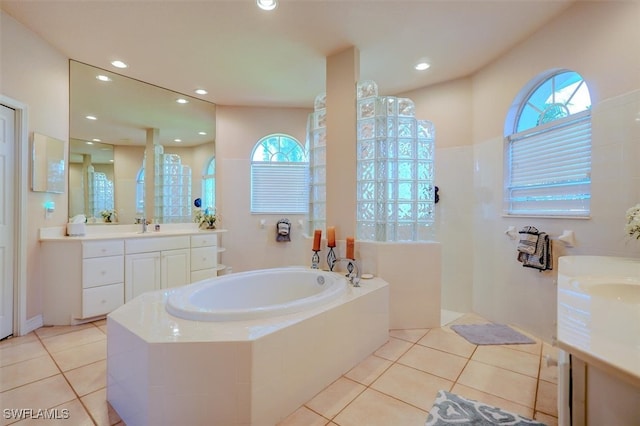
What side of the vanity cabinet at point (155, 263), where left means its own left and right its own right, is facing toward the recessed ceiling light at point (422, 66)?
front

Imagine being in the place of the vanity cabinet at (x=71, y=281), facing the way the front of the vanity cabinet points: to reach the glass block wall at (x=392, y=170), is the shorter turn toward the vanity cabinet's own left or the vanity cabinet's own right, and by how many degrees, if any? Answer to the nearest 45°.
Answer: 0° — it already faces it

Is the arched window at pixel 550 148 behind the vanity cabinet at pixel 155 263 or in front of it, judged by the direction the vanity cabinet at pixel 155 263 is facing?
in front

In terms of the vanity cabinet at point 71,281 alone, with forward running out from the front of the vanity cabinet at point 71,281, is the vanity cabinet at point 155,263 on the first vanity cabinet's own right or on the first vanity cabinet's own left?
on the first vanity cabinet's own left

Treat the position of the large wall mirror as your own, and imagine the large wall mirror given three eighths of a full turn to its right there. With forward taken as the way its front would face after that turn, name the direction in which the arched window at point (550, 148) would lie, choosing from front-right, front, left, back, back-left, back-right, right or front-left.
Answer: back-left

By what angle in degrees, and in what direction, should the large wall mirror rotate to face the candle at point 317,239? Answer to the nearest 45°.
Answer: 0° — it already faces it

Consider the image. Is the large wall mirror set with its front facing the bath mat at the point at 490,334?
yes

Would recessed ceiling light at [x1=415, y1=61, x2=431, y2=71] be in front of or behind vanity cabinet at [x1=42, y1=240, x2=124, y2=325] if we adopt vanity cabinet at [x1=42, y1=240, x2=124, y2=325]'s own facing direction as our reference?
in front

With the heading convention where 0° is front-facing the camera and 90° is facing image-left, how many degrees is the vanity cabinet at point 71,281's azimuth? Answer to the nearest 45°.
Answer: approximately 315°

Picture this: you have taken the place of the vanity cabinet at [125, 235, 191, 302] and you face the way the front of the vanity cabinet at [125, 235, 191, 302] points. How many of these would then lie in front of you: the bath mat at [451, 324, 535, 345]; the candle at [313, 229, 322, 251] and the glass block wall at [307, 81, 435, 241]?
3

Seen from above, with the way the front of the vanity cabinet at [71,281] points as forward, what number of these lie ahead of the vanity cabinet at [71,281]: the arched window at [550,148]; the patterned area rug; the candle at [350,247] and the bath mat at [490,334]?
4

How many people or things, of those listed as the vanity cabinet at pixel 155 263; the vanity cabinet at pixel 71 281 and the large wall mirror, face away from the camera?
0

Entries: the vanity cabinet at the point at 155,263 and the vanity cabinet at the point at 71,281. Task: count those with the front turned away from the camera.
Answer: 0

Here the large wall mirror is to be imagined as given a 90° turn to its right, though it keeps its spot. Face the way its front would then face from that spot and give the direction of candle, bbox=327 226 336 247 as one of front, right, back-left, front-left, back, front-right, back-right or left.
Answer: left

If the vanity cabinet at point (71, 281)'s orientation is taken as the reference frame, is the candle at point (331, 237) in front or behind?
in front

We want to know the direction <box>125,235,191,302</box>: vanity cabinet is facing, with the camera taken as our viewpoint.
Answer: facing the viewer and to the right of the viewer
